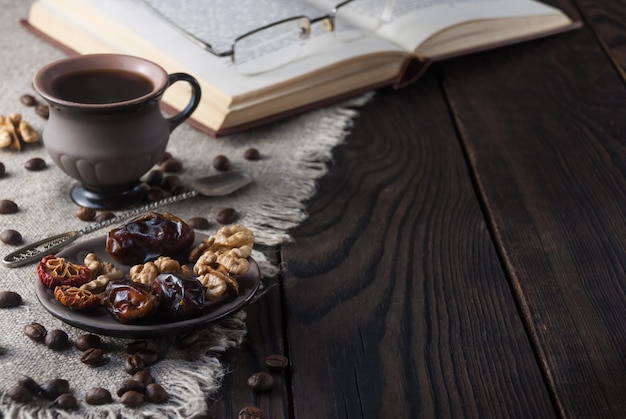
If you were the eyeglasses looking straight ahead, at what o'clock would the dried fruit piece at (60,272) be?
The dried fruit piece is roughly at 2 o'clock from the eyeglasses.

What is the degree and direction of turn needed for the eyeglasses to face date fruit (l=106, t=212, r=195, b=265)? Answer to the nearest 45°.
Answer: approximately 45° to its right

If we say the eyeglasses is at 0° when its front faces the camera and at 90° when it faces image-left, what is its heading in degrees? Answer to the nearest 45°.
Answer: approximately 315°

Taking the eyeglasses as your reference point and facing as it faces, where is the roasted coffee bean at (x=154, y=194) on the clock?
The roasted coffee bean is roughly at 2 o'clock from the eyeglasses.

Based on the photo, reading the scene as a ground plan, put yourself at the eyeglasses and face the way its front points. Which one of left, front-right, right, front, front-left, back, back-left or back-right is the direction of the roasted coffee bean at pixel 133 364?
front-right

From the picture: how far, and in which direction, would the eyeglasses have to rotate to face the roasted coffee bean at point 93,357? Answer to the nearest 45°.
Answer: approximately 45° to its right

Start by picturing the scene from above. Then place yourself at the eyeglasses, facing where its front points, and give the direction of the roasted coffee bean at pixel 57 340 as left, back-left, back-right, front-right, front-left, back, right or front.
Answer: front-right

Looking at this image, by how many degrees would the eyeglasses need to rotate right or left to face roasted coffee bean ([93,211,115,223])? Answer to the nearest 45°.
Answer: approximately 45° to its right

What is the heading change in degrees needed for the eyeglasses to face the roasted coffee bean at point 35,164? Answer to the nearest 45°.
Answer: approximately 90° to its right

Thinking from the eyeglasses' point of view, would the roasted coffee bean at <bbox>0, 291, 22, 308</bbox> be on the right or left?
on its right
